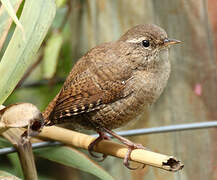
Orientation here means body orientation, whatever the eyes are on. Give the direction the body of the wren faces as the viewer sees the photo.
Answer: to the viewer's right

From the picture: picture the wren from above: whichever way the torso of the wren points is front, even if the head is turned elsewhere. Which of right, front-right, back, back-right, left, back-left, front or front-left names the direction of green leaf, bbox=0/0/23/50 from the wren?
back-right

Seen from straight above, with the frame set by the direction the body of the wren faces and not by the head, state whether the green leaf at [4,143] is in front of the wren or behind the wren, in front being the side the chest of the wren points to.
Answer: behind

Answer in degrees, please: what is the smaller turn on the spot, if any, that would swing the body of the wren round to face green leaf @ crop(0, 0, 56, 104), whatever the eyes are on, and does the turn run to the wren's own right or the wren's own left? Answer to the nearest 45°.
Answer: approximately 135° to the wren's own right
